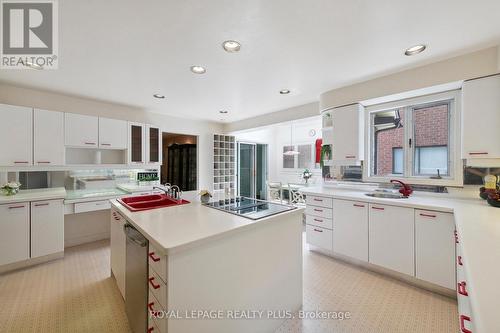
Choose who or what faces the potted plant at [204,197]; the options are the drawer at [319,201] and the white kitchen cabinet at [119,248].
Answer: the drawer

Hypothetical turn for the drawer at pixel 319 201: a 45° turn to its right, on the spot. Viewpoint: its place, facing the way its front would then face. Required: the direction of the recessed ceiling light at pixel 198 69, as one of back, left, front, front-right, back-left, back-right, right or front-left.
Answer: front-left

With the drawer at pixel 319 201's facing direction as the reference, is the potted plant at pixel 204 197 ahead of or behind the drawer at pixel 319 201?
ahead

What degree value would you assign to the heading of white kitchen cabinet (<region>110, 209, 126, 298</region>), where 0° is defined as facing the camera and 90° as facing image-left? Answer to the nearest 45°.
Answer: approximately 90°

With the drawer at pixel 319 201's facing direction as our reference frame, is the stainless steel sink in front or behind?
behind

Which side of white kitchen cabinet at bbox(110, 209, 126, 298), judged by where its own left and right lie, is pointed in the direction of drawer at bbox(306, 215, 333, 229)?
back

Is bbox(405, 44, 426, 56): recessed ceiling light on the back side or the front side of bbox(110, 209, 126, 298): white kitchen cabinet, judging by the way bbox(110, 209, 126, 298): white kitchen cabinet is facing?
on the back side

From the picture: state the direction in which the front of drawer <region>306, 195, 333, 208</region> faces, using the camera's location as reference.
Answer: facing the viewer and to the left of the viewer

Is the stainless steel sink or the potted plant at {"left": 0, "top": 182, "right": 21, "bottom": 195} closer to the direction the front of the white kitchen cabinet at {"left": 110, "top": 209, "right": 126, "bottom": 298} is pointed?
the potted plant

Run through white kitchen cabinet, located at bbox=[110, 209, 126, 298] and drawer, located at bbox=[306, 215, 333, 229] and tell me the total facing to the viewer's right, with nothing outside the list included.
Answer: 0

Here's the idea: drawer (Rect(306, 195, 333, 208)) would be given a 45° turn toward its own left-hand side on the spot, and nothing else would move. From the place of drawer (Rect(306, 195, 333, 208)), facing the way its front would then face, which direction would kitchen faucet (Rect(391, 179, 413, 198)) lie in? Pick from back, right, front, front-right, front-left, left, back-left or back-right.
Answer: left

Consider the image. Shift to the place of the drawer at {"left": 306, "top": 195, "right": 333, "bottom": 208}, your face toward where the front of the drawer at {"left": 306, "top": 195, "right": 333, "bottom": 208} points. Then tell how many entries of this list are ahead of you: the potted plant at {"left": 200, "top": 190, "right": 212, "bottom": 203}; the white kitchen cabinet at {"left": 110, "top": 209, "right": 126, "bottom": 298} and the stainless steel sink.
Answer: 2
